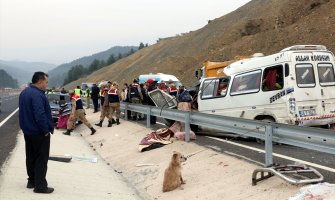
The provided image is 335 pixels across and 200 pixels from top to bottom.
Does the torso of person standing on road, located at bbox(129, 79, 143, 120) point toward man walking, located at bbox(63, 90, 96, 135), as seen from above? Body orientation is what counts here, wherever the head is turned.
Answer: no

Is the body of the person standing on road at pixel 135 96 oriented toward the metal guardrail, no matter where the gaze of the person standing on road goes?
no

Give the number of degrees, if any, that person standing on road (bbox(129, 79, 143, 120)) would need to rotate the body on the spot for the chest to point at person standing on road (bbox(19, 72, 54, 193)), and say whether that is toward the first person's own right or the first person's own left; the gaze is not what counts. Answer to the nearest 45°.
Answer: approximately 180°

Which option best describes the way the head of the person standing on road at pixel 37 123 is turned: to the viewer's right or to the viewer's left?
to the viewer's right
